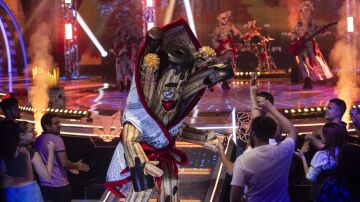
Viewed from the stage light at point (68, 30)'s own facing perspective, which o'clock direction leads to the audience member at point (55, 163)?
The audience member is roughly at 12 o'clock from the stage light.

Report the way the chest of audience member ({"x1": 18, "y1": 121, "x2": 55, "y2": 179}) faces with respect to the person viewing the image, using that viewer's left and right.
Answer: facing to the right of the viewer

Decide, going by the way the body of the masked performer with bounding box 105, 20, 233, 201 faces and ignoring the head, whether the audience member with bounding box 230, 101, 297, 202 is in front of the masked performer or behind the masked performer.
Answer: in front

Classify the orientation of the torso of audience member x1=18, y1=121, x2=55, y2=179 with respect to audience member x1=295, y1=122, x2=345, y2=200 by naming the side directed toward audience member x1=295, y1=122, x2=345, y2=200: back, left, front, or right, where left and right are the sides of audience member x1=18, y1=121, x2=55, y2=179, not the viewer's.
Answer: front

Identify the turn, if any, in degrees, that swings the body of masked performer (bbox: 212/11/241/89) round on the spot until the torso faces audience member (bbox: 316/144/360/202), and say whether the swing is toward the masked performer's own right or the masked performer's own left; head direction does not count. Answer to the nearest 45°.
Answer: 0° — they already face them

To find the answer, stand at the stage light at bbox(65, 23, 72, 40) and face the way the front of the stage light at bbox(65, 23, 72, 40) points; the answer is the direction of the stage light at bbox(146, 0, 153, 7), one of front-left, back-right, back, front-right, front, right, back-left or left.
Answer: front-left

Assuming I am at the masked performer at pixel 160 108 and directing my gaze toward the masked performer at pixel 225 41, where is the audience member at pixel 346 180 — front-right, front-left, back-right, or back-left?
back-right

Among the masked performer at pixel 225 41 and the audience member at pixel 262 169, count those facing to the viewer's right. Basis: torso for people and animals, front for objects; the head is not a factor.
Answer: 0

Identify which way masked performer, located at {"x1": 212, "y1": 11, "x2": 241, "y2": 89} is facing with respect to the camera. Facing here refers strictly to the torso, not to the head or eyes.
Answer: toward the camera

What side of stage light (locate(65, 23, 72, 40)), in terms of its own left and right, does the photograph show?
front

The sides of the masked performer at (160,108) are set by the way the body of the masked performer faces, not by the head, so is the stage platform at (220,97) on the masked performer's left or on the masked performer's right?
on the masked performer's left

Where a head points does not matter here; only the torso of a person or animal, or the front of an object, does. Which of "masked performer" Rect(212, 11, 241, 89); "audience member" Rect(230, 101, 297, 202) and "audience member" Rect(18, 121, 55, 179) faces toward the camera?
the masked performer

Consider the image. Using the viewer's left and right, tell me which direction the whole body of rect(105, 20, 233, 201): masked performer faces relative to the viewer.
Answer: facing the viewer and to the right of the viewer
